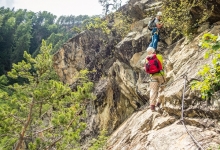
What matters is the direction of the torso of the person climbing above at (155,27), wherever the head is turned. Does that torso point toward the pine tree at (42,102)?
no

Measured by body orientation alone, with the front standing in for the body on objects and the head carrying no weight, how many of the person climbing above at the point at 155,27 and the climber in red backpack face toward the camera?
0

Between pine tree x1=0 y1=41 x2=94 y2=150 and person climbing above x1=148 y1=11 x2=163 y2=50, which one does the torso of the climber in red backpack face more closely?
the person climbing above

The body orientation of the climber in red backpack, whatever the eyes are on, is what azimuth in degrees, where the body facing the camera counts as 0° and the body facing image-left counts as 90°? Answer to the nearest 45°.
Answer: approximately 225°

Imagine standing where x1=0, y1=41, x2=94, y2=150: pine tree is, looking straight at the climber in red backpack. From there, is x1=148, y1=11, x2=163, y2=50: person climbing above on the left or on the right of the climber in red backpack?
left

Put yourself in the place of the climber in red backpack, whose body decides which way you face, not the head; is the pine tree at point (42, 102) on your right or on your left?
on your left

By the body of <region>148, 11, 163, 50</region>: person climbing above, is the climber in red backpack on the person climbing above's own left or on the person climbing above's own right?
on the person climbing above's own right

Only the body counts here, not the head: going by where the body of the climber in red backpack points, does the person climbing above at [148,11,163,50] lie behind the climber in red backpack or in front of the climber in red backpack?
in front
